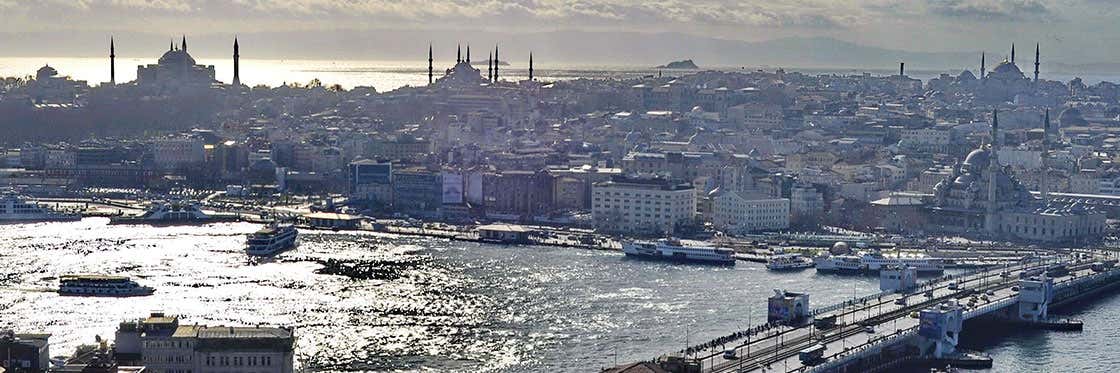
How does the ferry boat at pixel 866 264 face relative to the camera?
to the viewer's left

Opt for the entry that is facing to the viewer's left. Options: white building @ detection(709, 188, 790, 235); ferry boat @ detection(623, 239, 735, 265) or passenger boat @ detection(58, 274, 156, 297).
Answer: the ferry boat

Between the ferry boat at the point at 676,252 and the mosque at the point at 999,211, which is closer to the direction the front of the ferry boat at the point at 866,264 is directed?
the ferry boat

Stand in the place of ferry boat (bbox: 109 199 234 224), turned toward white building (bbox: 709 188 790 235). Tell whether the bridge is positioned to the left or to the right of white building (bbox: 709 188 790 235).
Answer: right

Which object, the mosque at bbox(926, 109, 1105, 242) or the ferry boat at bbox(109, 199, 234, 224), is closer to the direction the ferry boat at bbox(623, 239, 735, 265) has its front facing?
the ferry boat

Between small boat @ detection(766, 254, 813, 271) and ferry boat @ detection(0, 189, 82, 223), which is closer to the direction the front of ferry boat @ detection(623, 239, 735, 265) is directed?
the ferry boat

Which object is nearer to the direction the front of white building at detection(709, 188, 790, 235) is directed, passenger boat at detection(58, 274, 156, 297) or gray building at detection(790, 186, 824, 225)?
the passenger boat

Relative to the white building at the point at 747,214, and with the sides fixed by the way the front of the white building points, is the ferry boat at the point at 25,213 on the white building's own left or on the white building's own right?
on the white building's own right

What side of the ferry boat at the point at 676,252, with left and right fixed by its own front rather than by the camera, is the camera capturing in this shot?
left

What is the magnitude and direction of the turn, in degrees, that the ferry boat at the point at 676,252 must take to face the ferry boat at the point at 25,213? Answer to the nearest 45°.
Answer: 0° — it already faces it
